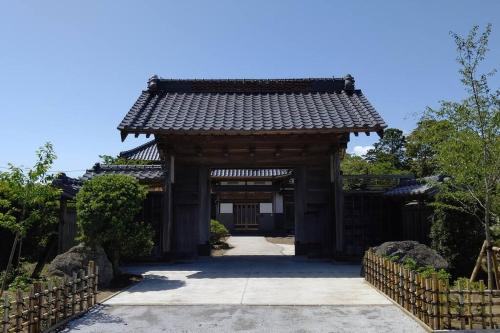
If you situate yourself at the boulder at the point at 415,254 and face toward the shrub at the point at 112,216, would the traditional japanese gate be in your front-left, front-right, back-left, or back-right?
front-right

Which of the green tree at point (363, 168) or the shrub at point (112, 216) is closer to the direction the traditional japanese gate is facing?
the shrub

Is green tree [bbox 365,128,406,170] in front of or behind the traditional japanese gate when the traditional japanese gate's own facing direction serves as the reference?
behind

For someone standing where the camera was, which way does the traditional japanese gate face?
facing the viewer

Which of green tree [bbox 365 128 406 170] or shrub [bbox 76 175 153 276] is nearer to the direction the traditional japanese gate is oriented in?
the shrub

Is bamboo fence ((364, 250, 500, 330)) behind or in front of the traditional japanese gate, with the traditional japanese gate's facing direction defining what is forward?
in front

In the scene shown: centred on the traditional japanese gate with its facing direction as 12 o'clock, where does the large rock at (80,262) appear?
The large rock is roughly at 1 o'clock from the traditional japanese gate.

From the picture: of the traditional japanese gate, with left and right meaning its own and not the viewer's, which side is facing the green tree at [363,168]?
back

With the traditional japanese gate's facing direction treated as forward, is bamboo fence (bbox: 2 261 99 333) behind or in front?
in front
